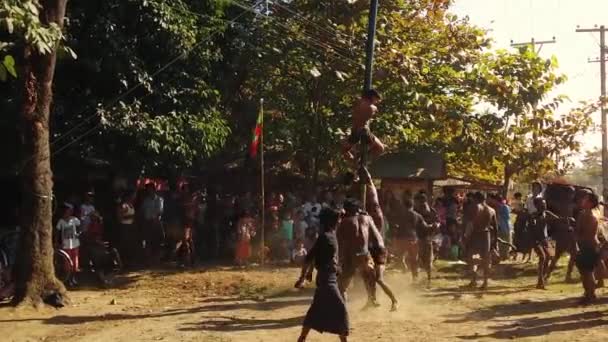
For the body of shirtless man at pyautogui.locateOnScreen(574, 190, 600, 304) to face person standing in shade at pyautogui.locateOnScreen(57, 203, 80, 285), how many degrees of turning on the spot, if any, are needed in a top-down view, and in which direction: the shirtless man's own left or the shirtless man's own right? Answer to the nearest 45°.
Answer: approximately 45° to the shirtless man's own right

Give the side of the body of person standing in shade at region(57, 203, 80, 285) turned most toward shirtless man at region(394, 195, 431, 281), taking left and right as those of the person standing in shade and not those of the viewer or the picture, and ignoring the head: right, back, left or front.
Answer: left

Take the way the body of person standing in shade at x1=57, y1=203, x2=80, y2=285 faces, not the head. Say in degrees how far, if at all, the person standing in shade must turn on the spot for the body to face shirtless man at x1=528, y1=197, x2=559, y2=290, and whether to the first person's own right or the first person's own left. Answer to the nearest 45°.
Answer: approximately 90° to the first person's own left

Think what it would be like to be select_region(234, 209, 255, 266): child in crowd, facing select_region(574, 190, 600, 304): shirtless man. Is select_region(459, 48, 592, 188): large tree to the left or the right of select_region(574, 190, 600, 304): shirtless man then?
left

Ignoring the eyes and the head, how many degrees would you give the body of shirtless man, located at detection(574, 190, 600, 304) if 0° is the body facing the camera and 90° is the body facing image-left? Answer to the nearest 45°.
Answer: approximately 45°

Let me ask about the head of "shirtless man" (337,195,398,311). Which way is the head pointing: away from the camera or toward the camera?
away from the camera
